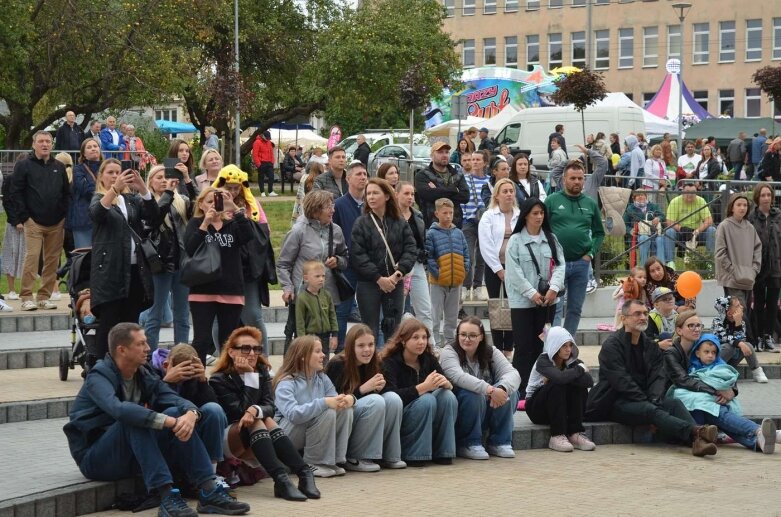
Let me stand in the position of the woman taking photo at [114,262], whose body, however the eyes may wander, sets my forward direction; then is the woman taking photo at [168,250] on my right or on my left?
on my left

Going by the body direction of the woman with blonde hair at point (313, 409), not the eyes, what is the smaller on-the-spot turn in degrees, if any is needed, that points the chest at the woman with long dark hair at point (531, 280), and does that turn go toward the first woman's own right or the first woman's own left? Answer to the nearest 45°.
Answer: approximately 90° to the first woman's own left

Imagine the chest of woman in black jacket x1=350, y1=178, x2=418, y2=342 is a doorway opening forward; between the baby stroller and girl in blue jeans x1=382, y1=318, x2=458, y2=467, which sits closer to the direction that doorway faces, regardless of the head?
the girl in blue jeans

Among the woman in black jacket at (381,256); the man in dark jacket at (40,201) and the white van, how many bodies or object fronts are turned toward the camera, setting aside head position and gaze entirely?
2

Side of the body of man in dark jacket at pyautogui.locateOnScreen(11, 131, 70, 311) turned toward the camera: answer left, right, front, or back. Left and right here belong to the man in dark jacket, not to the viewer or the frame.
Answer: front

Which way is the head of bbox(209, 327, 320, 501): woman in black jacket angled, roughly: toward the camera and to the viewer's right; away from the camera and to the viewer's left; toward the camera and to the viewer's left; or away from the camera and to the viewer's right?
toward the camera and to the viewer's right

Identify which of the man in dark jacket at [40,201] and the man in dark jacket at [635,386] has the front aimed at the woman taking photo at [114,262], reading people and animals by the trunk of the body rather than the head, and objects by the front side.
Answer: the man in dark jacket at [40,201]

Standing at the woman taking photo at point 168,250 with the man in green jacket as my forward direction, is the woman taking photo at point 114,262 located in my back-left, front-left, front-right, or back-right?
back-right

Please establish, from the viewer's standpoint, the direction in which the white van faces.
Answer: facing to the left of the viewer

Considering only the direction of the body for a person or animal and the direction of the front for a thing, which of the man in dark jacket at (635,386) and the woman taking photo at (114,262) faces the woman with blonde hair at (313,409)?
the woman taking photo

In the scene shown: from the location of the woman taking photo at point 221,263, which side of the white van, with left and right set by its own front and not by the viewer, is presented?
left

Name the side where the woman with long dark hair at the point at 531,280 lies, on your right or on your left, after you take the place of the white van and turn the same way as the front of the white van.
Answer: on your left

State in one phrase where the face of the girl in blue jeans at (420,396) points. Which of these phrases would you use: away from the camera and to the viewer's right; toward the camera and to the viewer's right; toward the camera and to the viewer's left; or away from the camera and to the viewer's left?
toward the camera and to the viewer's right

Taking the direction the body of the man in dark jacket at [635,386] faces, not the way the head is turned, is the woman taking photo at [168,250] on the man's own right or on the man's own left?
on the man's own right

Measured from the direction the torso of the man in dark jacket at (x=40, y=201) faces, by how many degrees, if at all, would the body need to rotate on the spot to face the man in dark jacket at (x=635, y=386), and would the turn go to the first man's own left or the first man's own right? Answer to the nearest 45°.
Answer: approximately 45° to the first man's own left

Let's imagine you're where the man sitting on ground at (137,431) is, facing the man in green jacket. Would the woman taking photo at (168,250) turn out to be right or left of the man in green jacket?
left
